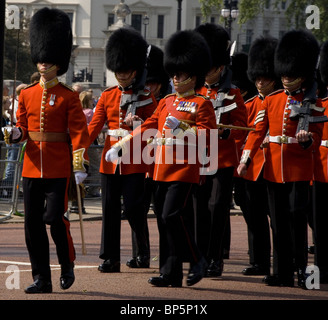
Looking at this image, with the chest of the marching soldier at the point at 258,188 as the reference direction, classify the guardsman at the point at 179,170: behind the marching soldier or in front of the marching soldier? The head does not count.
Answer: in front

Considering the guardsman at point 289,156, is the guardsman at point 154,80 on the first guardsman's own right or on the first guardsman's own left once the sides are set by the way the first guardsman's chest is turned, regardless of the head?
on the first guardsman's own right

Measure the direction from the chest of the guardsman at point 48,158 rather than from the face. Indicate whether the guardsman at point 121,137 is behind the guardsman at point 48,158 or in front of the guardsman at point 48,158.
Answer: behind

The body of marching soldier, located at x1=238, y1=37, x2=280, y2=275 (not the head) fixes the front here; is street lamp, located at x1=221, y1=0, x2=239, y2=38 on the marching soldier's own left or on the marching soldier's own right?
on the marching soldier's own right

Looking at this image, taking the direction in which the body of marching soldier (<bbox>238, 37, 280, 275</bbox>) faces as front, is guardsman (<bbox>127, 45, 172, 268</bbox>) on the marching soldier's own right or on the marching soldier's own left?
on the marching soldier's own right

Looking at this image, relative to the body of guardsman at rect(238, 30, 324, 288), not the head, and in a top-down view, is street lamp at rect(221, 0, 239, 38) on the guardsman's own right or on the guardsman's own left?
on the guardsman's own right

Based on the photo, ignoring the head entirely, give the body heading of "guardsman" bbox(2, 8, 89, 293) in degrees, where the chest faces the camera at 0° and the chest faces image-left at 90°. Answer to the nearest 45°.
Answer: approximately 45°

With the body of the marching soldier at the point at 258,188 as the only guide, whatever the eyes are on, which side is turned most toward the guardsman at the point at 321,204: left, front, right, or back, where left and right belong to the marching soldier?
left

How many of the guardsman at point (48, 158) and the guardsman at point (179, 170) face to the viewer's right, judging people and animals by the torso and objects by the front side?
0

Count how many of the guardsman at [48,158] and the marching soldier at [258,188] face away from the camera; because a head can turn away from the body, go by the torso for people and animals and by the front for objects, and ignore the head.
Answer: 0

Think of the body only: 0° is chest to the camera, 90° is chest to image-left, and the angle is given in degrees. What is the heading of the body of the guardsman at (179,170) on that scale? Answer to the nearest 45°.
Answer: approximately 45°

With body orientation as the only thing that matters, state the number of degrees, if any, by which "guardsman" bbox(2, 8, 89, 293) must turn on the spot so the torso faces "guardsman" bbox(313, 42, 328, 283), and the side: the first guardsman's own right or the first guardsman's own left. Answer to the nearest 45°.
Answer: approximately 135° to the first guardsman's own left
